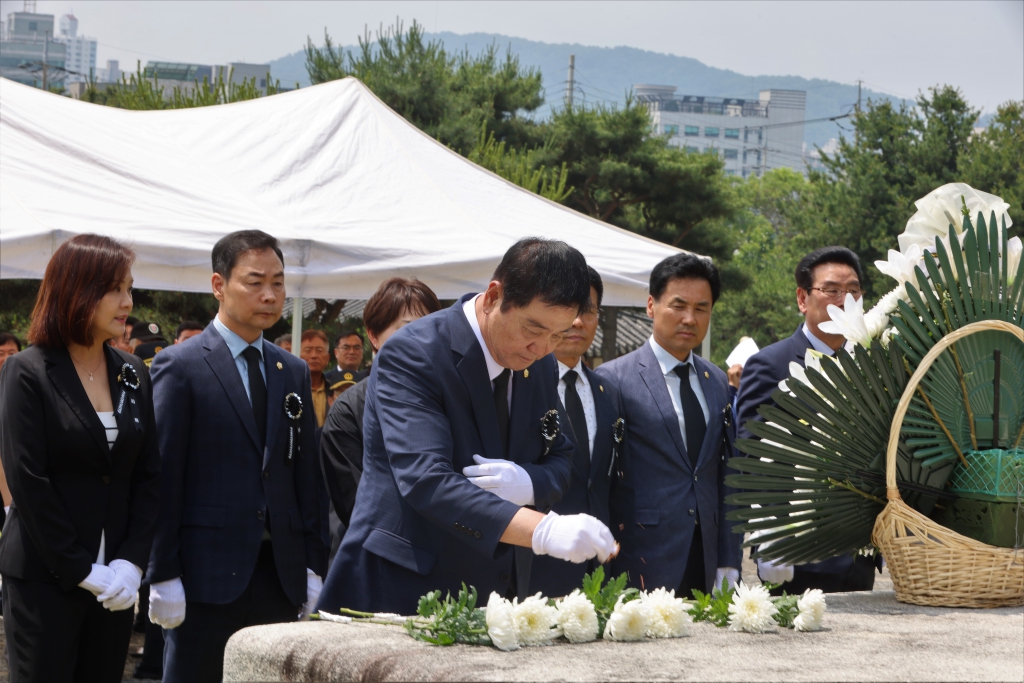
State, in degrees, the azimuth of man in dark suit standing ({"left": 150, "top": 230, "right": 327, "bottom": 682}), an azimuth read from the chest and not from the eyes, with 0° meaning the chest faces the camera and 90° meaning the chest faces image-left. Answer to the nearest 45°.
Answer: approximately 315°

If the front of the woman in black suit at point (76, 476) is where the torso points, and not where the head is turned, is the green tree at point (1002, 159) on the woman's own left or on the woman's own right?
on the woman's own left

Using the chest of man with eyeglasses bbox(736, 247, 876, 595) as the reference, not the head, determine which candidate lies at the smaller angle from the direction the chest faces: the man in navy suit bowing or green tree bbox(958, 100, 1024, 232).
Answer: the man in navy suit bowing

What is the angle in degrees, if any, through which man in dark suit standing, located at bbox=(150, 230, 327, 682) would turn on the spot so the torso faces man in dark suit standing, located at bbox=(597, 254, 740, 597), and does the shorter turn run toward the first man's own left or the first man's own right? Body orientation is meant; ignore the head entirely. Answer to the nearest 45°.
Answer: approximately 45° to the first man's own left

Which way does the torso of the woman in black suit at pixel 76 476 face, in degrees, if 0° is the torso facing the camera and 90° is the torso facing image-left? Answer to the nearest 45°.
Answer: approximately 315°

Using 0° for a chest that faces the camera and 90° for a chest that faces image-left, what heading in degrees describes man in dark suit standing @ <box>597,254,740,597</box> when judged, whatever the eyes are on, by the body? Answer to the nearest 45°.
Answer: approximately 315°

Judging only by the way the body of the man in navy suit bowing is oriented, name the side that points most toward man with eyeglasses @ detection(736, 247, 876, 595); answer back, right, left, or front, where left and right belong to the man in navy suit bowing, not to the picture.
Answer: left

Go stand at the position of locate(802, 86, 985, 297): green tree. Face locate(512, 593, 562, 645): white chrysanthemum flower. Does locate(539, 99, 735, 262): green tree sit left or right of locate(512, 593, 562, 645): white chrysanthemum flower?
right

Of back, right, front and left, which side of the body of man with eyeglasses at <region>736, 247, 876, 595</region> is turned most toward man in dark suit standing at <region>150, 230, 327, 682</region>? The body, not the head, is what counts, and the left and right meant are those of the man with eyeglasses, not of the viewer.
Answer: right
